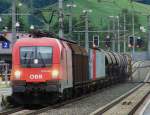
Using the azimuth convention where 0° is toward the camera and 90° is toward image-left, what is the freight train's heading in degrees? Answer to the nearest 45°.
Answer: approximately 45°
